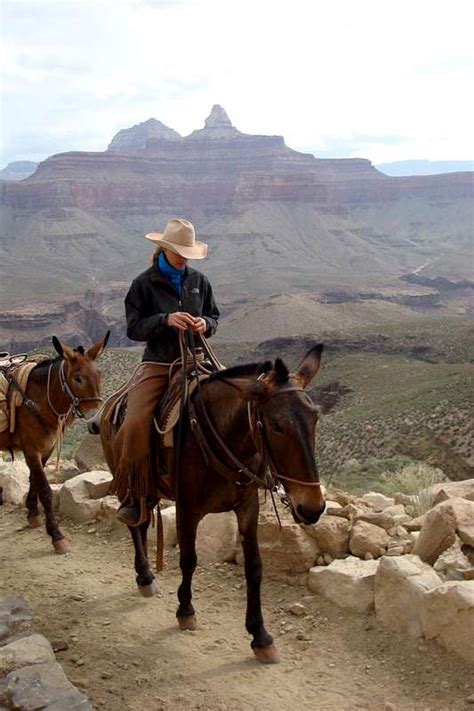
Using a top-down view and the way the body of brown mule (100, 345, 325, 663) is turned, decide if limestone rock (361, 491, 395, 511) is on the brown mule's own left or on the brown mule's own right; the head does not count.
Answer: on the brown mule's own left

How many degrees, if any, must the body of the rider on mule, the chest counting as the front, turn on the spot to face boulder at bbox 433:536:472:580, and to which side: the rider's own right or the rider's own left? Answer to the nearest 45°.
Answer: approximately 45° to the rider's own left

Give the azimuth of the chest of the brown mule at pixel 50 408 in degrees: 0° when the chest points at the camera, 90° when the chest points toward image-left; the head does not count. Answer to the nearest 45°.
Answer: approximately 315°

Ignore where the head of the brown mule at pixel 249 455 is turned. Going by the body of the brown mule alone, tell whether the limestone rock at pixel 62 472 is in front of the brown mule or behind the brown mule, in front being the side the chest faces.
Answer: behind

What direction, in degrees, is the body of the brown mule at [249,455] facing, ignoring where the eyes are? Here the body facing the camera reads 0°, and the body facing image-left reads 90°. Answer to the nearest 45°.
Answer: approximately 315°

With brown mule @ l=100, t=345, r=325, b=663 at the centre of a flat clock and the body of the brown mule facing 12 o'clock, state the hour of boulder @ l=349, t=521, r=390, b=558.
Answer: The boulder is roughly at 9 o'clock from the brown mule.

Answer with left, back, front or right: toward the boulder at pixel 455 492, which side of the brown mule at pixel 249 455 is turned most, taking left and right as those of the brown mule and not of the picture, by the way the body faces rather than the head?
left

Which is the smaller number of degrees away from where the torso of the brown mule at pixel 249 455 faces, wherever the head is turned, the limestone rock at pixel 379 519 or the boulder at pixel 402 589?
the boulder
